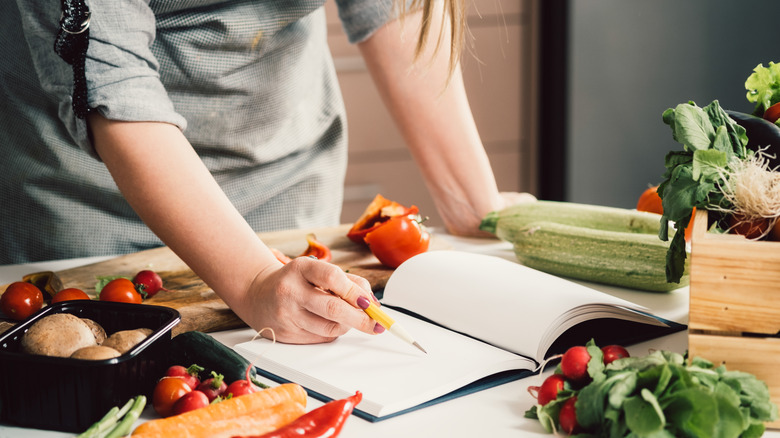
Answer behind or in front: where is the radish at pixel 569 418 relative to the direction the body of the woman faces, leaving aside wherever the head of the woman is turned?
in front

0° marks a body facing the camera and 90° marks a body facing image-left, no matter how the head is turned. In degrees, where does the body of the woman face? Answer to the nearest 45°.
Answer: approximately 315°

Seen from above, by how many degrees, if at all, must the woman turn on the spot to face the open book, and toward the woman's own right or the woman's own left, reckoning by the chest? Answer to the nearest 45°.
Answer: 0° — they already face it

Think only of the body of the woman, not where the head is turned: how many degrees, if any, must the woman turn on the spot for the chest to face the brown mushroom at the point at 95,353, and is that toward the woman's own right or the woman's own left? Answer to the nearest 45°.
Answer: approximately 45° to the woman's own right

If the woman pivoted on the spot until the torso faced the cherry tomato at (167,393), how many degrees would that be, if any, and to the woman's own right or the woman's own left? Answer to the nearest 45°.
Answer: approximately 45° to the woman's own right

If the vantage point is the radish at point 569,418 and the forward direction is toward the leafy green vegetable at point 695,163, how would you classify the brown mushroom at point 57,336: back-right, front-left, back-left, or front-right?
back-left

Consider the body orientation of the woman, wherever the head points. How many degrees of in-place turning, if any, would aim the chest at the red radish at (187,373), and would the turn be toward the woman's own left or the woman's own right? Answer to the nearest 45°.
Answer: approximately 45° to the woman's own right
